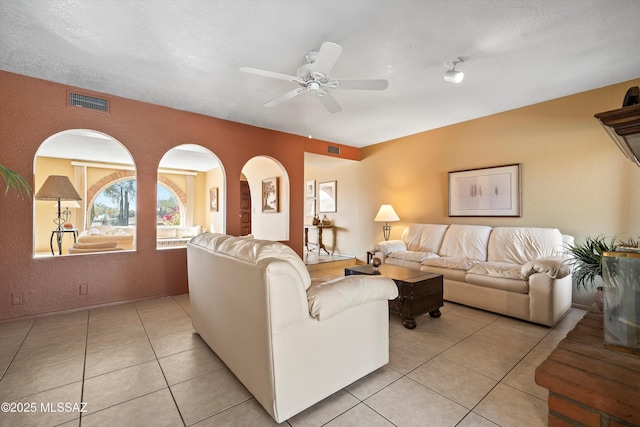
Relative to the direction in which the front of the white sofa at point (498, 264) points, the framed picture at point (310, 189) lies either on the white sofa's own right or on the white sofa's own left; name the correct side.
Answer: on the white sofa's own right

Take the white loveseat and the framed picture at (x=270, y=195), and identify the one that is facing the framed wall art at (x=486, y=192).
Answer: the white loveseat

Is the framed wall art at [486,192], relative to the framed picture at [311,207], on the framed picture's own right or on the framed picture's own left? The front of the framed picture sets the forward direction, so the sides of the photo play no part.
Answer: on the framed picture's own left

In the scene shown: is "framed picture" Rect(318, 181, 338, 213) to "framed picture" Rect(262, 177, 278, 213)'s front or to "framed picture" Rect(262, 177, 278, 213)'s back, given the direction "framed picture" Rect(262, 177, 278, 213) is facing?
to the back

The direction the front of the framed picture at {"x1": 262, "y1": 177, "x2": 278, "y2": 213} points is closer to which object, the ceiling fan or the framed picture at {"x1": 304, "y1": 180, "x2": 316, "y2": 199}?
the ceiling fan

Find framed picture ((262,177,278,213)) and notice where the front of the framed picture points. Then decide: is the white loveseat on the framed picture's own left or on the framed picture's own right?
on the framed picture's own left

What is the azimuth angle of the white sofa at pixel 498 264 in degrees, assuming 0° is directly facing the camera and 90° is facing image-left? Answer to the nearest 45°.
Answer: approximately 45°

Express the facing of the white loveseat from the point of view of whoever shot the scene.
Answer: facing away from the viewer and to the right of the viewer

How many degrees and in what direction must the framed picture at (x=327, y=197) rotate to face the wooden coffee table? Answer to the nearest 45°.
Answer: approximately 45° to its left

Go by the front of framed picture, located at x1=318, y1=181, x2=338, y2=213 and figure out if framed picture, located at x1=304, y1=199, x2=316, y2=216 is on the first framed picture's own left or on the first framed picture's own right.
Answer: on the first framed picture's own right
